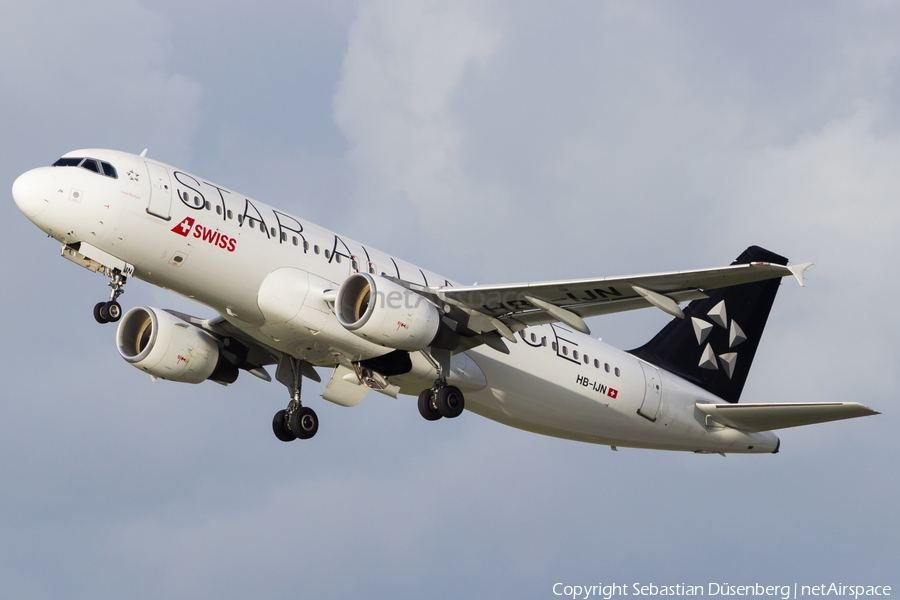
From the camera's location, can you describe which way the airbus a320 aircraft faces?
facing the viewer and to the left of the viewer
